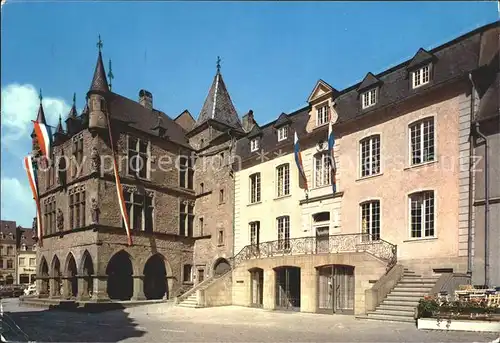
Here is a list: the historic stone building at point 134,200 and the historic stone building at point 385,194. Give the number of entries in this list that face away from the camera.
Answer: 0

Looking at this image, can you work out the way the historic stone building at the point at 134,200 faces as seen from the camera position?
facing the viewer and to the left of the viewer

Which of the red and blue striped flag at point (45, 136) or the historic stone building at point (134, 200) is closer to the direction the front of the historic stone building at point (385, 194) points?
the red and blue striped flag

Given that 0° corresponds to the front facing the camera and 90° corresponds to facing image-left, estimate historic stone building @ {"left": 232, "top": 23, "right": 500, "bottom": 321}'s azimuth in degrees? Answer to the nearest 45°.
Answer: approximately 45°
